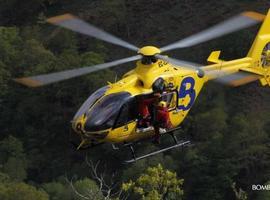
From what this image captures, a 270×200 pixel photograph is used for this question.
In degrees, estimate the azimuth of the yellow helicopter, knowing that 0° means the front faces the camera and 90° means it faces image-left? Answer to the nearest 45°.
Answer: approximately 45°
